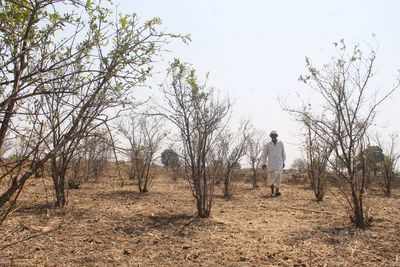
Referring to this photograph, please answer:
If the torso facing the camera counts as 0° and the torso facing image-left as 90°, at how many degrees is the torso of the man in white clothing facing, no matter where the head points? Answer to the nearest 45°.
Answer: approximately 0°
